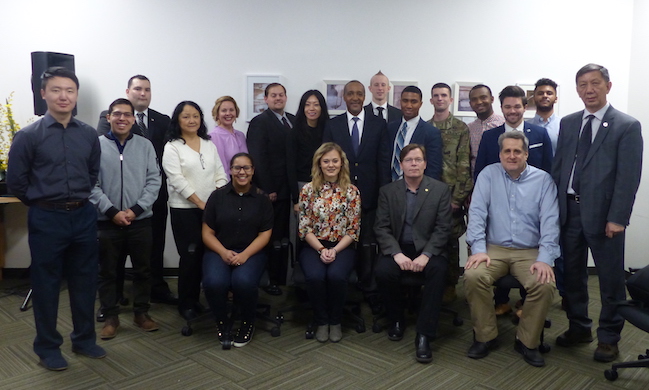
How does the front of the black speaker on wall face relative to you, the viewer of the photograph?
facing the viewer and to the right of the viewer

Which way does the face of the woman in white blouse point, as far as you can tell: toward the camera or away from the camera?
toward the camera

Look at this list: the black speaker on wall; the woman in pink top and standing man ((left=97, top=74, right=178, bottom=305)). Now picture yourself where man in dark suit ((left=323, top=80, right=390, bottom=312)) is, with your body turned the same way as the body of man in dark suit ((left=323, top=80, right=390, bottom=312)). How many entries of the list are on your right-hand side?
3

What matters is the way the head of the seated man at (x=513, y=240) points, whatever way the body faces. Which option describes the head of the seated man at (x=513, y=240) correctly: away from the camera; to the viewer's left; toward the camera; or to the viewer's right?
toward the camera

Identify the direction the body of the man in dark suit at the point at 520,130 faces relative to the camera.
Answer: toward the camera

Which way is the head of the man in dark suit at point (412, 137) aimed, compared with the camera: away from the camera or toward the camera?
toward the camera

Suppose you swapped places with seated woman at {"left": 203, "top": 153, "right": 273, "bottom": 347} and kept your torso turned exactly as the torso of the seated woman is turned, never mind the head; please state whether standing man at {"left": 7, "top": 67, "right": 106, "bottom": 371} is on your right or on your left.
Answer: on your right

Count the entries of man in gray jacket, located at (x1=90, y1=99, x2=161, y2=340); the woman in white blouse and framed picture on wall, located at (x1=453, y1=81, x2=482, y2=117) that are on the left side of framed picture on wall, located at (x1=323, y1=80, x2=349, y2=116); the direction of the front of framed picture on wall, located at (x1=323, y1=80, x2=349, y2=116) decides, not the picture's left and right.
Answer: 1

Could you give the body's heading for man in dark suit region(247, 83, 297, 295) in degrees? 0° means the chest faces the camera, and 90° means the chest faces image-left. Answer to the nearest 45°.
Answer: approximately 315°

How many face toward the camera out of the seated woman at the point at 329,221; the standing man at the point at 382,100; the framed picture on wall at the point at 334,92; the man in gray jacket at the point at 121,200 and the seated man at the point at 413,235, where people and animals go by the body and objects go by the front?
5

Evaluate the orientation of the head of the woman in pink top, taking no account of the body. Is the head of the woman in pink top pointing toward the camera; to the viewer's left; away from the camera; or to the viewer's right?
toward the camera

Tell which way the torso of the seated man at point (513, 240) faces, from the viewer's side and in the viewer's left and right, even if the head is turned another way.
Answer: facing the viewer

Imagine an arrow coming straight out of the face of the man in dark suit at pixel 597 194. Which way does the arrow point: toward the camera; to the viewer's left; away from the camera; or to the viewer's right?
toward the camera

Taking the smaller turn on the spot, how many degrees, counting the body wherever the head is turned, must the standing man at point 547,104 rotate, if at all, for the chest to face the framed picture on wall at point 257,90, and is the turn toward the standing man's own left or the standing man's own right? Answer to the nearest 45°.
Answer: approximately 90° to the standing man's own right

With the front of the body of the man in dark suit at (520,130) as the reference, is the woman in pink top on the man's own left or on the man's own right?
on the man's own right

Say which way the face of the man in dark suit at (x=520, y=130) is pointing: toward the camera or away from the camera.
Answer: toward the camera

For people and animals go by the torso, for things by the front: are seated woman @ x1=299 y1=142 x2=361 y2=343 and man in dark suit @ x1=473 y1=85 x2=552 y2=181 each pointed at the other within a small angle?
no

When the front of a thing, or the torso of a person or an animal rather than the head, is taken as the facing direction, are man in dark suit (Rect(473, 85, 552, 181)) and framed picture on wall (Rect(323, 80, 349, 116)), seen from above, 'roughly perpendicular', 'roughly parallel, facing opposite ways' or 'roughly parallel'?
roughly parallel
